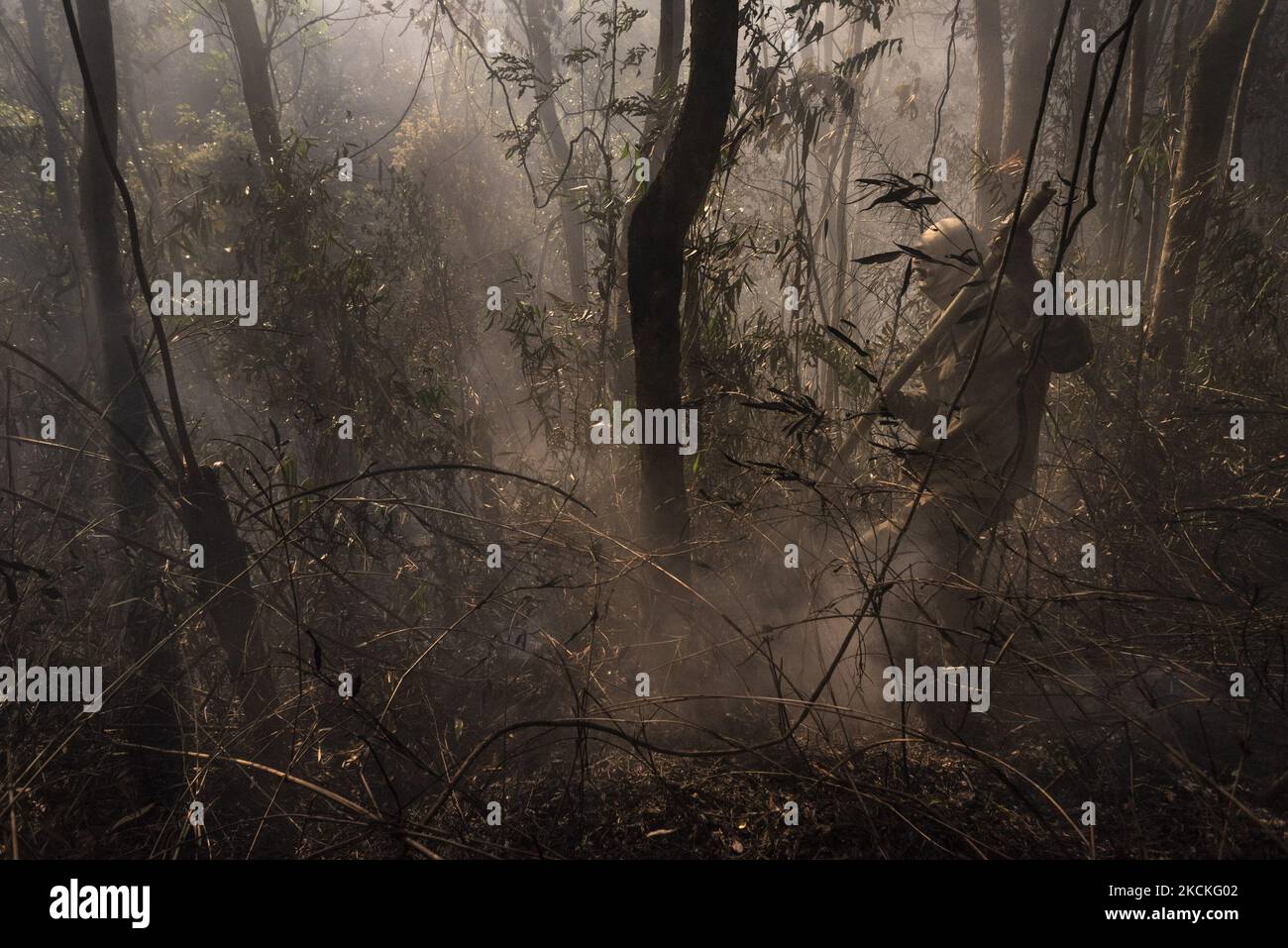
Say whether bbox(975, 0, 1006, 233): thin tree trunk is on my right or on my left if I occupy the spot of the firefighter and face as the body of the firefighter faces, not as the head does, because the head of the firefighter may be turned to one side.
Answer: on my right

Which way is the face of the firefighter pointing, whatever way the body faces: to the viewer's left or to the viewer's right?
to the viewer's left

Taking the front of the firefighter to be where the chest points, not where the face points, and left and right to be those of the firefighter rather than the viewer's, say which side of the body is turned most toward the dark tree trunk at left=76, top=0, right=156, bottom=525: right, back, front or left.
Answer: front

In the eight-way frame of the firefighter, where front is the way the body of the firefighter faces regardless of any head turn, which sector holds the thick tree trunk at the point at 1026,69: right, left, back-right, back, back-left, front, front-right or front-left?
right

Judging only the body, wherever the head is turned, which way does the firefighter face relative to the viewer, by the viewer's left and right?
facing to the left of the viewer
